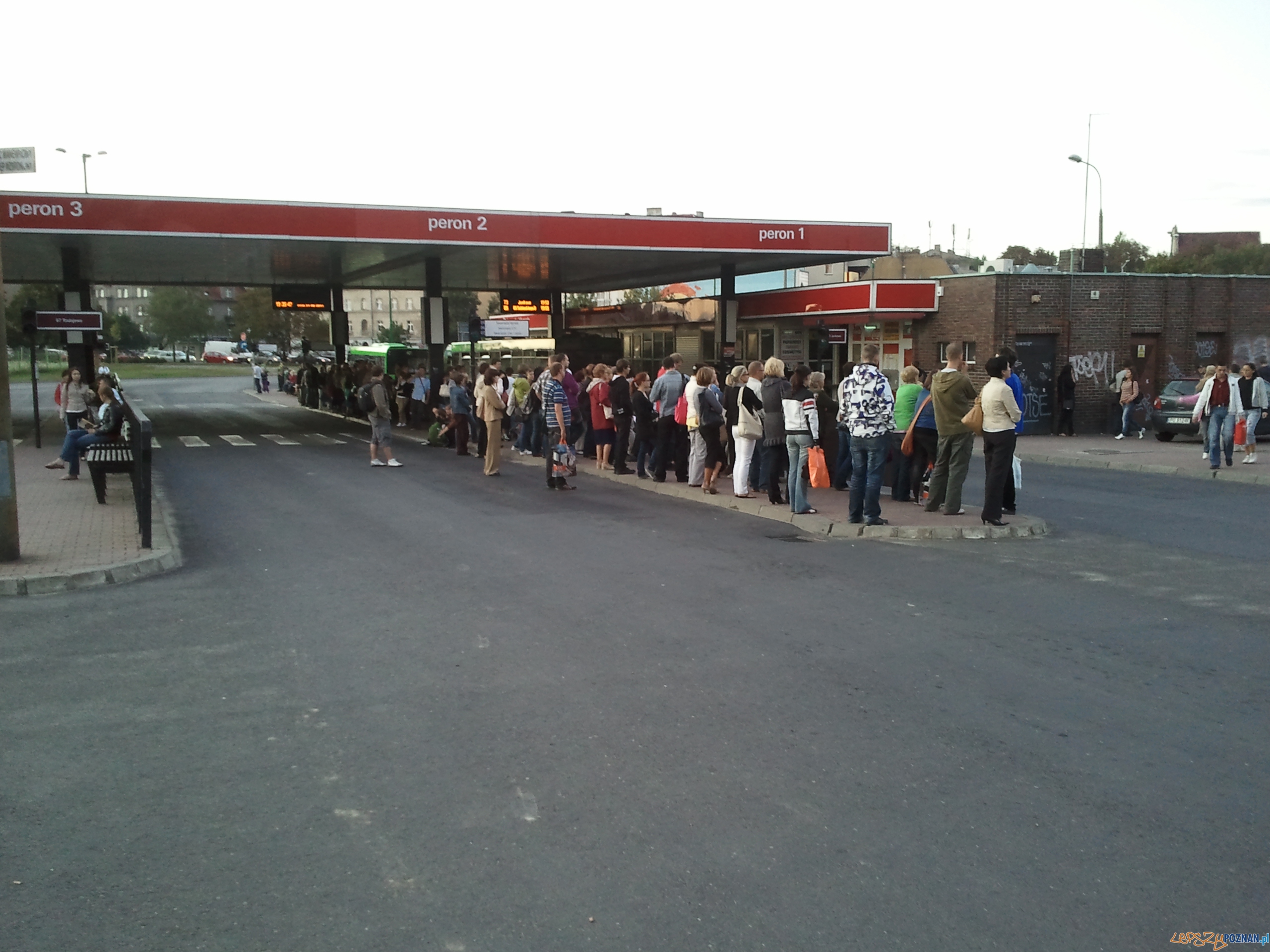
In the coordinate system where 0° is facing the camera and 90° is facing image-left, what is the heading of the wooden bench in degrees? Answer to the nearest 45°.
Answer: approximately 90°

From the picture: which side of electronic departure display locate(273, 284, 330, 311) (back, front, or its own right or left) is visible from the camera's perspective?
front

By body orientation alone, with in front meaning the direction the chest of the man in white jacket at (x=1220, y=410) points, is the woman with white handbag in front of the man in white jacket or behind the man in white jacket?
in front

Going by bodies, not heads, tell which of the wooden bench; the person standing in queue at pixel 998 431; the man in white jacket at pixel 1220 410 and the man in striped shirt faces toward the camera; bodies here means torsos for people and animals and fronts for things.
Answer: the man in white jacket

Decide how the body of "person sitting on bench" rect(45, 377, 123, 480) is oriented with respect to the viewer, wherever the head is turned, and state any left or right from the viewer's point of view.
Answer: facing to the left of the viewer

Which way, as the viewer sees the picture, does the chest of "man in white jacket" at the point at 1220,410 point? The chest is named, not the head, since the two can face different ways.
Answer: toward the camera

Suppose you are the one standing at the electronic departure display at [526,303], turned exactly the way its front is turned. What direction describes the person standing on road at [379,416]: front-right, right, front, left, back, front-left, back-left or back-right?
front

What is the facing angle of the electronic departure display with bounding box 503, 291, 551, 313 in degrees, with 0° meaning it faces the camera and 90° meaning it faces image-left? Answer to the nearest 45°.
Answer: approximately 0°

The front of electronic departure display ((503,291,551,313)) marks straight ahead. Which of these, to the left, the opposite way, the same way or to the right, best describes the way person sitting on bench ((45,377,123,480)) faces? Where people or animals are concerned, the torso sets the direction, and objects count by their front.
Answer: to the right

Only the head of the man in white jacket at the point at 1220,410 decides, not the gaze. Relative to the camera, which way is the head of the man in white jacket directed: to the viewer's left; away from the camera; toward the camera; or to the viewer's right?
toward the camera

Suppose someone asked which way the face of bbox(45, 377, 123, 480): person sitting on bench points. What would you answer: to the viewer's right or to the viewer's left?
to the viewer's left

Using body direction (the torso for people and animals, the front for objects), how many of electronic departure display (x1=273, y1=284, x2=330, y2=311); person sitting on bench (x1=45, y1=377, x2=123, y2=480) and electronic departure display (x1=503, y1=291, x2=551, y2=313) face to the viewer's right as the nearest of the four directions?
0
